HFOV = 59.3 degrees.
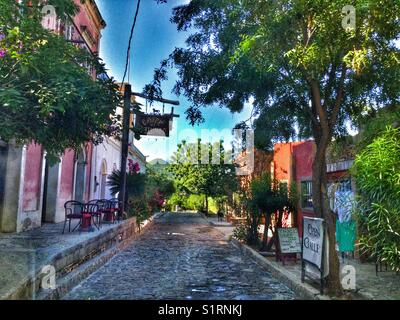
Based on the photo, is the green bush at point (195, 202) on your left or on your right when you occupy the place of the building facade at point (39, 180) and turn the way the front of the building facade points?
on your left

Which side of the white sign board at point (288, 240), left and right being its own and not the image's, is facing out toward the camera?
front

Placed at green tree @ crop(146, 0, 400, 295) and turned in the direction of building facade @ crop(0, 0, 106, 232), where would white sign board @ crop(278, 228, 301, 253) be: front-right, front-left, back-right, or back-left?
front-right

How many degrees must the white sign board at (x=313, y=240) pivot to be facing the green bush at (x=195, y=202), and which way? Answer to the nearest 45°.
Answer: approximately 135° to its right

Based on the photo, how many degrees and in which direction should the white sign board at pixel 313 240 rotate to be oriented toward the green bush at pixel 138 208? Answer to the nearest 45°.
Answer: approximately 90° to its right

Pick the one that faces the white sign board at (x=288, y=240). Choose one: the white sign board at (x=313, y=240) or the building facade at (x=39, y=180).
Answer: the building facade

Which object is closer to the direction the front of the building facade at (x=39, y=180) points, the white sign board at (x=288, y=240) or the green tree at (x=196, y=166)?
the white sign board

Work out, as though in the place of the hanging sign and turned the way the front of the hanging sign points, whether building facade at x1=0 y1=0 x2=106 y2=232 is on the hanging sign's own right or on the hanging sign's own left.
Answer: on the hanging sign's own right

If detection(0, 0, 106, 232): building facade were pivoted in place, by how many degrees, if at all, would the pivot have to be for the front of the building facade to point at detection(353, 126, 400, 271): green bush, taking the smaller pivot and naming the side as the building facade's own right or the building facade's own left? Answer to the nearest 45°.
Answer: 0° — it already faces it

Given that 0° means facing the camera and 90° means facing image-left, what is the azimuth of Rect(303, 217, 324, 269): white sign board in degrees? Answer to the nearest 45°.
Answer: approximately 45°

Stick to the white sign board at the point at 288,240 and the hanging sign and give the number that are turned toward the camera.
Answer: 2

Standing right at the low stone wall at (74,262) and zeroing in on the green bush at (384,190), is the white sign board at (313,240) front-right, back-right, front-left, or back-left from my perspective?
front-right

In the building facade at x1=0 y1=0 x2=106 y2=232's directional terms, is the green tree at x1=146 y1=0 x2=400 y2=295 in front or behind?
in front

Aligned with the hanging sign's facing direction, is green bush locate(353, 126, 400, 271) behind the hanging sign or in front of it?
in front
